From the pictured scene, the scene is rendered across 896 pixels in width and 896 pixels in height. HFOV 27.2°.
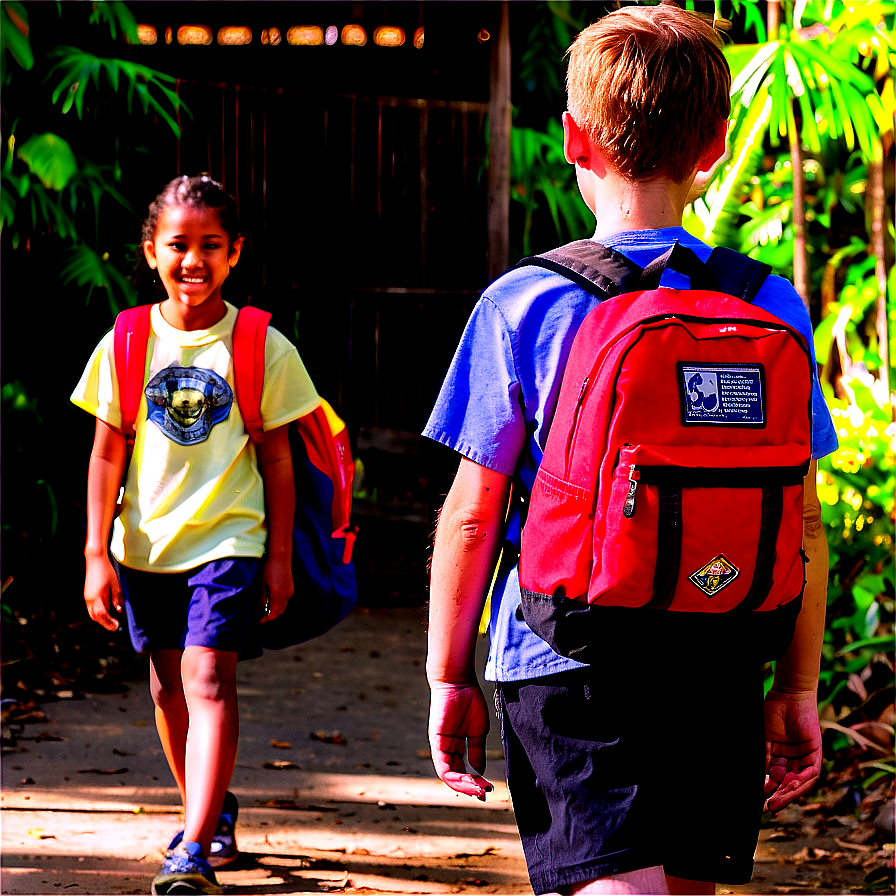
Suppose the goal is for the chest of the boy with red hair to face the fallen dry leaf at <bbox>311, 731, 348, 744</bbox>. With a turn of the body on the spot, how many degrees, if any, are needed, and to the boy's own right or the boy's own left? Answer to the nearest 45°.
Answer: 0° — they already face it

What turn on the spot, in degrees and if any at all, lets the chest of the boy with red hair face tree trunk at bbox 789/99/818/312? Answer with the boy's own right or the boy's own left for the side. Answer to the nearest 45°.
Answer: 0° — they already face it

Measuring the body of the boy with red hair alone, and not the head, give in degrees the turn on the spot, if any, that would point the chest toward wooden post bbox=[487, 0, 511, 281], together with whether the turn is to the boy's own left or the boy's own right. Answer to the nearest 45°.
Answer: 0° — they already face it

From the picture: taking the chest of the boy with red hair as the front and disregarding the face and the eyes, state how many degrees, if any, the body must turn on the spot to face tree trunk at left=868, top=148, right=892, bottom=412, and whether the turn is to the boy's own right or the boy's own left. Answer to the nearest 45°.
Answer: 0° — they already face it

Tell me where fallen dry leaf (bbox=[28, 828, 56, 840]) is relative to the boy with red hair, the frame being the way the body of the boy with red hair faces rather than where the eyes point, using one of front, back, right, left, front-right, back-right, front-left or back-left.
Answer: front-left

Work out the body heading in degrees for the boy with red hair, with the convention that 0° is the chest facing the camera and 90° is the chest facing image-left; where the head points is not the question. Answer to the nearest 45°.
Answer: approximately 180°
